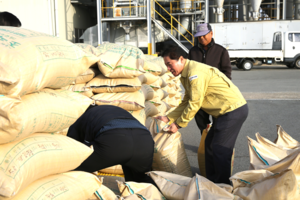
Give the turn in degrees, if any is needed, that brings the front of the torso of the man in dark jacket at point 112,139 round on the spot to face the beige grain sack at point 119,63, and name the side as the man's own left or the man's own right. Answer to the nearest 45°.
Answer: approximately 45° to the man's own right

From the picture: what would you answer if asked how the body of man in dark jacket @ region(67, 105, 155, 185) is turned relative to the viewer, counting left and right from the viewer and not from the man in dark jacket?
facing away from the viewer and to the left of the viewer

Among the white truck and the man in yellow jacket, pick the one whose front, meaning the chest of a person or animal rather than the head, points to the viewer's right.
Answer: the white truck

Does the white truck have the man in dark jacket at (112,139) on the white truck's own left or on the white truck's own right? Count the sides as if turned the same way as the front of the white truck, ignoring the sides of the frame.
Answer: on the white truck's own right

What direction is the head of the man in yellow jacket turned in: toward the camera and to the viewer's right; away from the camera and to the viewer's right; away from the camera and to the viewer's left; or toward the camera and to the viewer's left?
toward the camera and to the viewer's left

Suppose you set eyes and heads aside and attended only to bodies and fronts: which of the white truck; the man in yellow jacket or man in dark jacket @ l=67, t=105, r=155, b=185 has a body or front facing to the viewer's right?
the white truck

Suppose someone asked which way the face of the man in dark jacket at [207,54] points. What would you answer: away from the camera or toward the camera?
toward the camera

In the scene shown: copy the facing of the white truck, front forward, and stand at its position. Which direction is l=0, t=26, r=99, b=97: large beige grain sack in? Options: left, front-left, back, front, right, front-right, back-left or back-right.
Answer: right

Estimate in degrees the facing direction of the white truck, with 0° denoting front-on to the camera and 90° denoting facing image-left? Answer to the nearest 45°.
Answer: approximately 270°

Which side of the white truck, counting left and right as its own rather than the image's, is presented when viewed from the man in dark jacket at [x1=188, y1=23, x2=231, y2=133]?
right

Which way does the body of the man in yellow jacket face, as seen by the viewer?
to the viewer's left

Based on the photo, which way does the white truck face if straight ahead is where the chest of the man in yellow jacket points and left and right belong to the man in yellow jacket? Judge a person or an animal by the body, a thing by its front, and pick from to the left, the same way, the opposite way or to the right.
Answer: the opposite way
